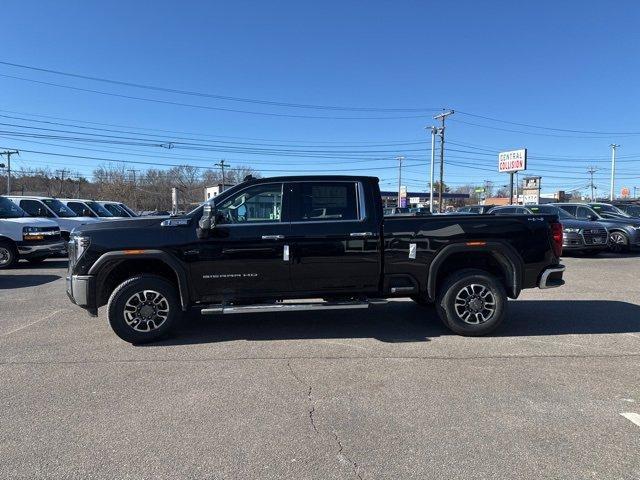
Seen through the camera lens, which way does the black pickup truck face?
facing to the left of the viewer

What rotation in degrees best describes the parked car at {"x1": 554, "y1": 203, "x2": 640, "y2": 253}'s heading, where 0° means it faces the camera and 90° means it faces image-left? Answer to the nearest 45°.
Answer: approximately 315°

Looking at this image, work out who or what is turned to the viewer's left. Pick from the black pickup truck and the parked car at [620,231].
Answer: the black pickup truck

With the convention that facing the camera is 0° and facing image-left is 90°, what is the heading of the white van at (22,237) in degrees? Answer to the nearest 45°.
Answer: approximately 315°

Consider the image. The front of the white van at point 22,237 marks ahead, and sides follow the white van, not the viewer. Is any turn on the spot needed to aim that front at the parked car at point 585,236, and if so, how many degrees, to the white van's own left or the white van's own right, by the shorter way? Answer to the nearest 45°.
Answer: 0° — it already faces it

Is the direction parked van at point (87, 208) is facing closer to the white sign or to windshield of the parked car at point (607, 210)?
the windshield of parked car
